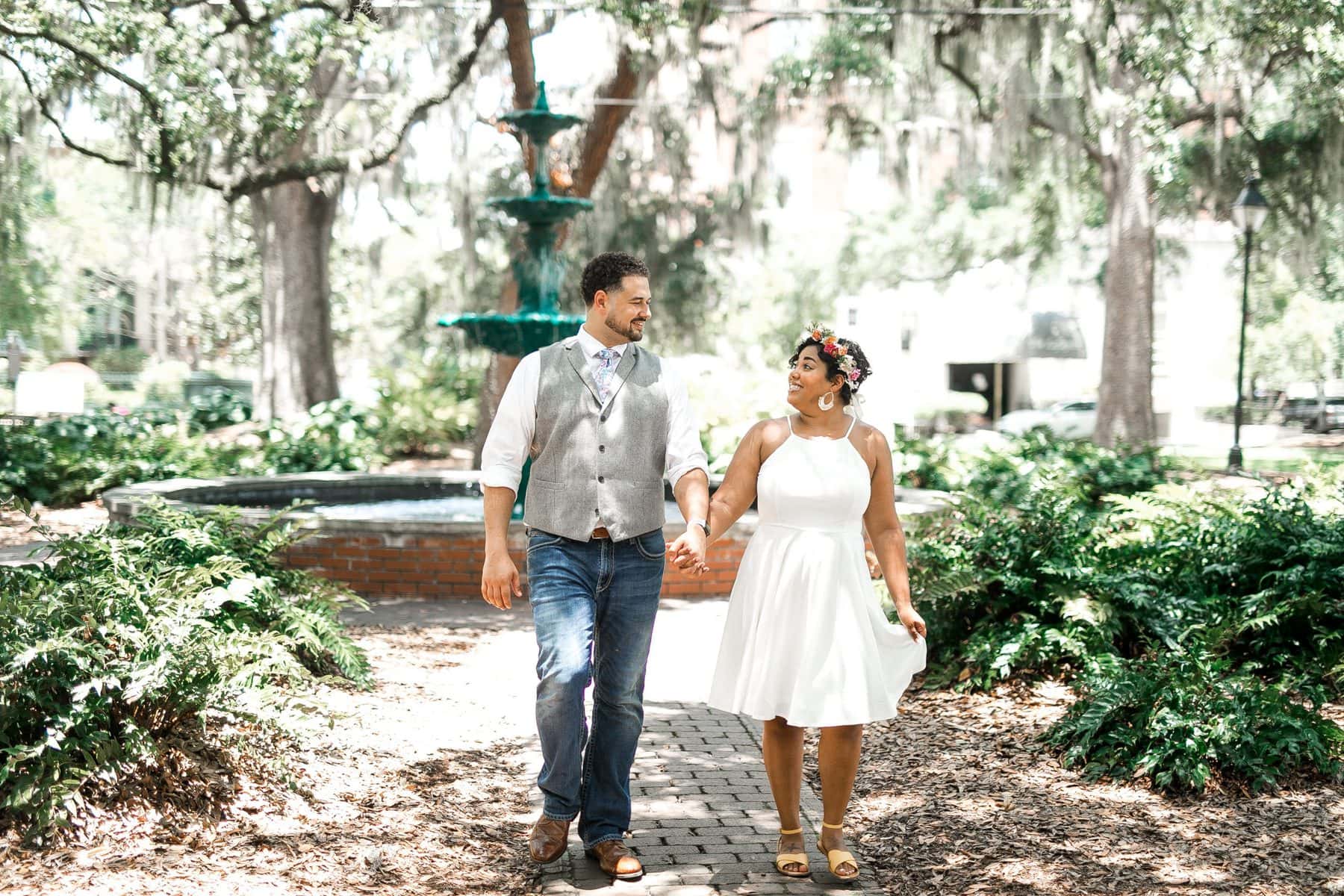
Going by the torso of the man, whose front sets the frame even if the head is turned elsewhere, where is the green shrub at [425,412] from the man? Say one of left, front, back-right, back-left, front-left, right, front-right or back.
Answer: back

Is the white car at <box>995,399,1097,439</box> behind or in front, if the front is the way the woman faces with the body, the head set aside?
behind

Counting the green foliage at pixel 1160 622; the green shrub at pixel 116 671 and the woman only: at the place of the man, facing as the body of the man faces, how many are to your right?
1

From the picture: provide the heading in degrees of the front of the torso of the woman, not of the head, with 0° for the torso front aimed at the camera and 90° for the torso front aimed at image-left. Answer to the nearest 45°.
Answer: approximately 0°

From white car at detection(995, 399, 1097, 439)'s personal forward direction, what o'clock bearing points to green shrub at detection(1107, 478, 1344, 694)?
The green shrub is roughly at 9 o'clock from the white car.

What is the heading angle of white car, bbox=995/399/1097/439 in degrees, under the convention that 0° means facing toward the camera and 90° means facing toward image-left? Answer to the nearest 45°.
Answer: approximately 90°

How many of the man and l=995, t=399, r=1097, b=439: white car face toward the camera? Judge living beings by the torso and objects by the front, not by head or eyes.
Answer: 1

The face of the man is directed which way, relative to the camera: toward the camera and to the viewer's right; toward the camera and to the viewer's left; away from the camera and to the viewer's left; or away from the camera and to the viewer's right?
toward the camera and to the viewer's right

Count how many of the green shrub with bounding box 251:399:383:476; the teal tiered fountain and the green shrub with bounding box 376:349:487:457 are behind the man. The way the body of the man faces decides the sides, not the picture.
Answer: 3

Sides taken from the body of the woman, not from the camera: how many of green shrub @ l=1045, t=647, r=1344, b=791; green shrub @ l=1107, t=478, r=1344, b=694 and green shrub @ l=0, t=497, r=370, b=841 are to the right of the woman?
1

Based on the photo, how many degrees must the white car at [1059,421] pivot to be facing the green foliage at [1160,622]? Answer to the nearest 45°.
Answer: approximately 90° to its left

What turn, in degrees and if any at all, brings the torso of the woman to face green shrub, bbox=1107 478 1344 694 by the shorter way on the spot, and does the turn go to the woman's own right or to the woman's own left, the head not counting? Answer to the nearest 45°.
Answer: approximately 135° to the woman's own left

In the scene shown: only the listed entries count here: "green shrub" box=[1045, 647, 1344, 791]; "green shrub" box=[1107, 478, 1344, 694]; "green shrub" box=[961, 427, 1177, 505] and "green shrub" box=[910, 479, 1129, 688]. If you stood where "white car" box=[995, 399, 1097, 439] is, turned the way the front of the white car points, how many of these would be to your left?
4

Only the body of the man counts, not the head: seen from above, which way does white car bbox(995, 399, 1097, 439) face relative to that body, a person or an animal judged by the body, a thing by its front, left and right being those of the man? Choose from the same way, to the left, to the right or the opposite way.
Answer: to the right
